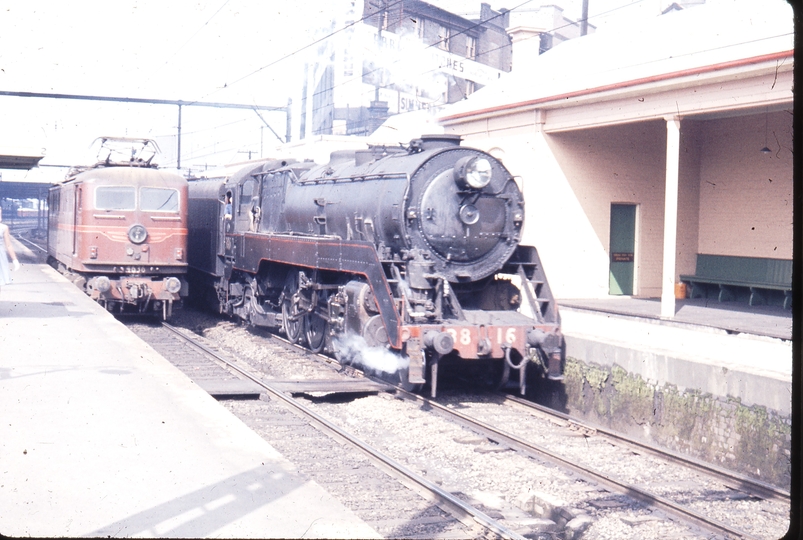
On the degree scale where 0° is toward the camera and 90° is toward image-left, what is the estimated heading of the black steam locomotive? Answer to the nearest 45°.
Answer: approximately 315°

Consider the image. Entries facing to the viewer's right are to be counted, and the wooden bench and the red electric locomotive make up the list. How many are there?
0

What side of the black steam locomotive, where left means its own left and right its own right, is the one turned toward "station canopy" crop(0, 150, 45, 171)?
back

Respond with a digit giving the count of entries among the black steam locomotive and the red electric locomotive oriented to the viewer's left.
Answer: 0

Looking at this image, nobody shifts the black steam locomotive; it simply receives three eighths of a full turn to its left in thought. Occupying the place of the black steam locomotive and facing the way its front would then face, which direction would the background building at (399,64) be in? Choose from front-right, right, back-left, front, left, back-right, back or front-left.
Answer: front

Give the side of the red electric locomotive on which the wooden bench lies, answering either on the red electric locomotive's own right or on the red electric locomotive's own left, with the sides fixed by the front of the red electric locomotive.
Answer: on the red electric locomotive's own left

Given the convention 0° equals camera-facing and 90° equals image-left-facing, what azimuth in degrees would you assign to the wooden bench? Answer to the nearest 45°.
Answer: approximately 45°

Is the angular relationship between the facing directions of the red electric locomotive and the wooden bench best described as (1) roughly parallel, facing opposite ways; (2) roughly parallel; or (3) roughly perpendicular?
roughly perpendicular

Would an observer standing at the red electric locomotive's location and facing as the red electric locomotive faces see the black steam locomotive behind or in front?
in front

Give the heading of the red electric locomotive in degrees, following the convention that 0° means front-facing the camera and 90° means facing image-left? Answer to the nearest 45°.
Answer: approximately 0°
